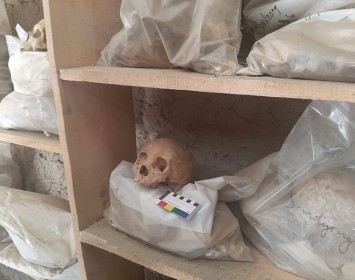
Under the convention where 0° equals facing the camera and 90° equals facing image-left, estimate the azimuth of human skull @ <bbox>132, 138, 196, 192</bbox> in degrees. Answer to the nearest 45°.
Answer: approximately 45°
